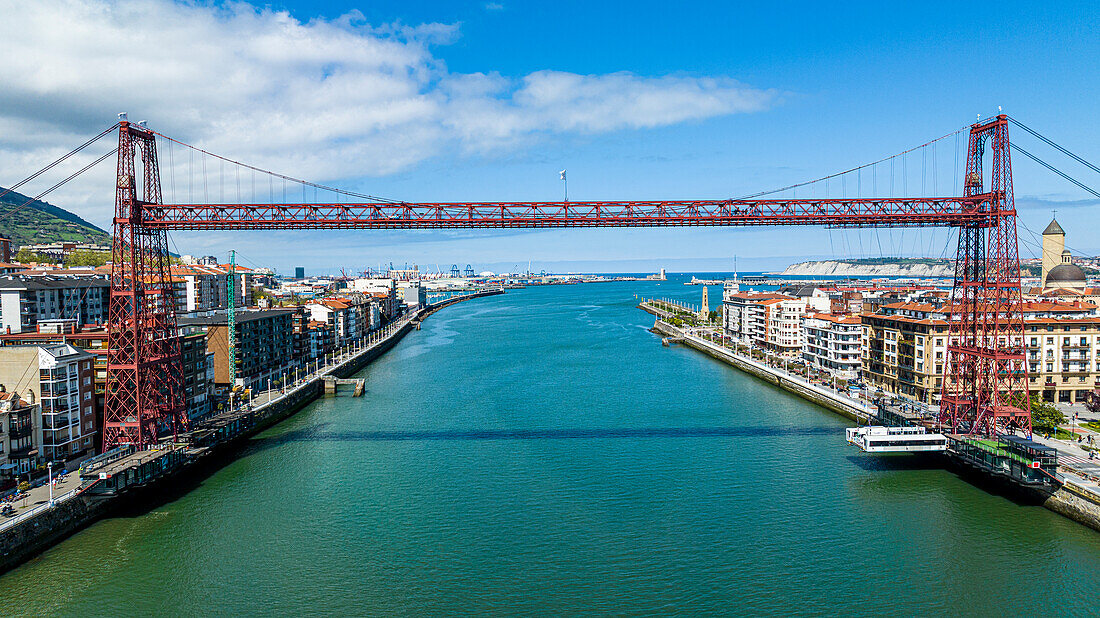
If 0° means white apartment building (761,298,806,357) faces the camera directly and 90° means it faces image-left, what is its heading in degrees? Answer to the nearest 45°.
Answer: approximately 45°

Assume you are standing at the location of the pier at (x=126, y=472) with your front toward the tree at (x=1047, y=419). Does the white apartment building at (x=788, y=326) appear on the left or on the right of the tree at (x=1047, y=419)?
left

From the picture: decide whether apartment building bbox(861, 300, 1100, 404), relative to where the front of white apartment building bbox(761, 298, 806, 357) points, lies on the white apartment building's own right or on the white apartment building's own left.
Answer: on the white apartment building's own left

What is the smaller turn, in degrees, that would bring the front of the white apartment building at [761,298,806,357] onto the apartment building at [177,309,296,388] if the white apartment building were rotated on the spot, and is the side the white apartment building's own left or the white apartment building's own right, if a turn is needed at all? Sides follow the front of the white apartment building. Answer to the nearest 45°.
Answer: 0° — it already faces it

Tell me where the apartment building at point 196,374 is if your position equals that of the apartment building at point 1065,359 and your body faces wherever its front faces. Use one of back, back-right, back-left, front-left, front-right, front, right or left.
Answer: front-right

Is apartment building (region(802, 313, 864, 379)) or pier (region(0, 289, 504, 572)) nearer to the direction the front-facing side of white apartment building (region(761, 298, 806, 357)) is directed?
the pier
